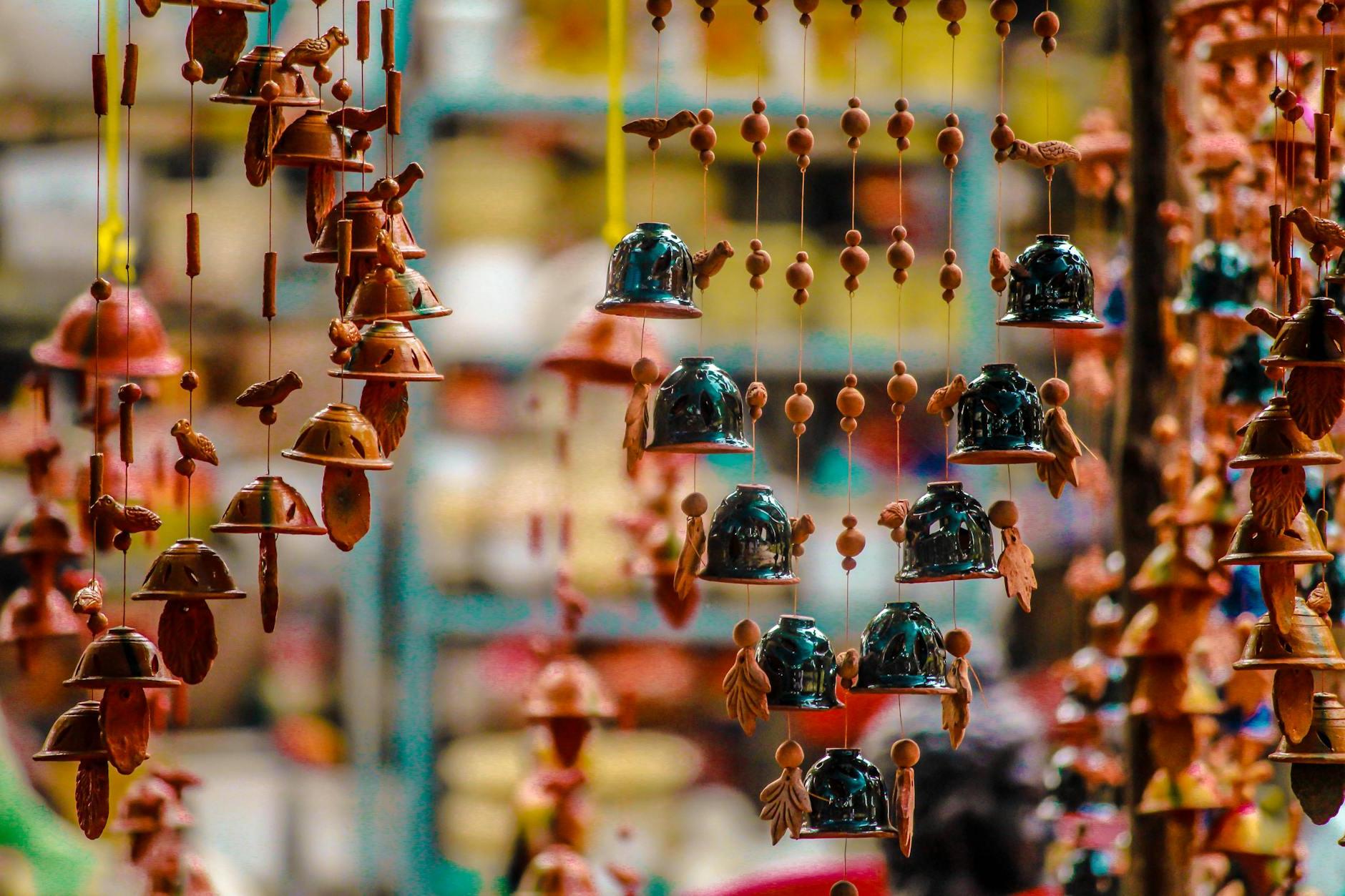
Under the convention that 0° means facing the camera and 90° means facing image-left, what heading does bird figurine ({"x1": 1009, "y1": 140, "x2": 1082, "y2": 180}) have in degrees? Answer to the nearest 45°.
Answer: approximately 90°
